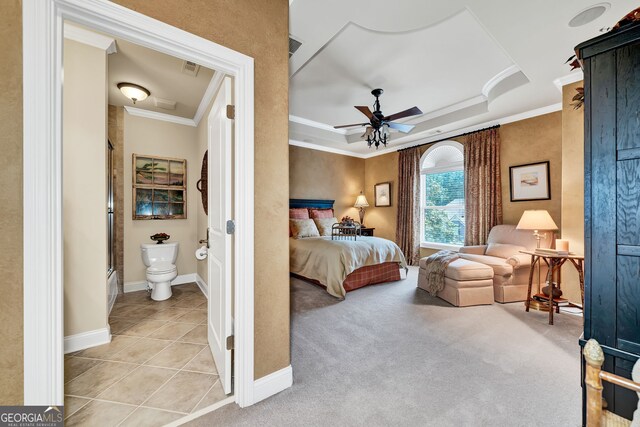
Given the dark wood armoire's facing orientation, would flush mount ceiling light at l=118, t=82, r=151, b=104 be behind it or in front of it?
in front

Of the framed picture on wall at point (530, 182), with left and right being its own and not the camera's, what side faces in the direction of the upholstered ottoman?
front

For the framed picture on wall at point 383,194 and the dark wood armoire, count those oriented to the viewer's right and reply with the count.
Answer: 0

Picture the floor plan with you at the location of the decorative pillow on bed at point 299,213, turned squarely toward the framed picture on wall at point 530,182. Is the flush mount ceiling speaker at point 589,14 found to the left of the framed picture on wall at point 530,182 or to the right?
right

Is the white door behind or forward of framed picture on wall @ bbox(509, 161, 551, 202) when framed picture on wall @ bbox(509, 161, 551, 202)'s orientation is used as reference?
forward

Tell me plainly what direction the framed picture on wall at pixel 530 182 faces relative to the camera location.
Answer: facing the viewer and to the left of the viewer

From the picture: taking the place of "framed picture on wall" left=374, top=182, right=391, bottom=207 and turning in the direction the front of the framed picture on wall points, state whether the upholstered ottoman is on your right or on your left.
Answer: on your left

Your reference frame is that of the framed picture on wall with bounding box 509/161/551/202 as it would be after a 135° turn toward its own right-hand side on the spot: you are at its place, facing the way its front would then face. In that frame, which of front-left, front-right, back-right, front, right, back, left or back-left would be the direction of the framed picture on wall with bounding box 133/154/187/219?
back-left

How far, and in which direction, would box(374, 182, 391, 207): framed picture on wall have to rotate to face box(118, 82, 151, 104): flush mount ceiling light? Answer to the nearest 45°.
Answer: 0° — it already faces it

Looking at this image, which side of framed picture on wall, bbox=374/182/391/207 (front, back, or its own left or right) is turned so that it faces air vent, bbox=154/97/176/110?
front

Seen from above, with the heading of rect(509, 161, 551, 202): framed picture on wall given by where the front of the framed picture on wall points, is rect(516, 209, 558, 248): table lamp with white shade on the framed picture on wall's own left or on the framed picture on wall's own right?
on the framed picture on wall's own left

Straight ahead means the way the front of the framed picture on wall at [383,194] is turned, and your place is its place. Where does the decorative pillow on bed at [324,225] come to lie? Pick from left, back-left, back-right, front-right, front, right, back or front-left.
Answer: front

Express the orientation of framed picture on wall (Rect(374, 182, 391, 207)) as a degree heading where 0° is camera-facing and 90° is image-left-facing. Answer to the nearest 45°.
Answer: approximately 45°

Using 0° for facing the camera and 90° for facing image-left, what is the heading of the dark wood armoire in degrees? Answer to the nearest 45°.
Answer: approximately 45°

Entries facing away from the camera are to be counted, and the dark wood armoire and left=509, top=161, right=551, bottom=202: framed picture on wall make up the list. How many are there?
0
